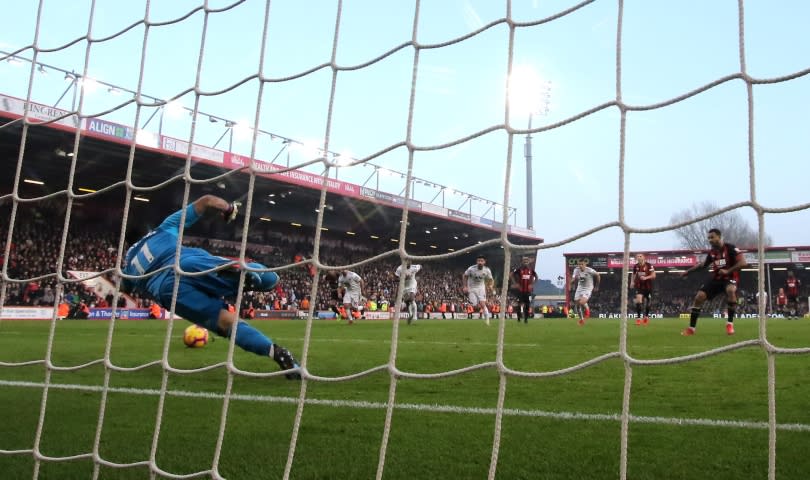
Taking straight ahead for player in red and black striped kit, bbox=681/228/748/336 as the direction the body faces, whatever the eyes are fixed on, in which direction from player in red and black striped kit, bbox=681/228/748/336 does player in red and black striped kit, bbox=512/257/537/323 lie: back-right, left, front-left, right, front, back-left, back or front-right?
right

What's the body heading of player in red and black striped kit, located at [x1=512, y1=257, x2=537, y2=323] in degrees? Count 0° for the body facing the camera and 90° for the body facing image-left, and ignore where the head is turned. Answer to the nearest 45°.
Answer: approximately 0°

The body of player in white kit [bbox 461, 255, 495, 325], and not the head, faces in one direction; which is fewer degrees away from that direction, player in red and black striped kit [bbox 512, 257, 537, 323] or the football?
the football

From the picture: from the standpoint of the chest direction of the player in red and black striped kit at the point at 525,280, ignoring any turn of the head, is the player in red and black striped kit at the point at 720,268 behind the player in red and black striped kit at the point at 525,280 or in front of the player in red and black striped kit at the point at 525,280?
in front

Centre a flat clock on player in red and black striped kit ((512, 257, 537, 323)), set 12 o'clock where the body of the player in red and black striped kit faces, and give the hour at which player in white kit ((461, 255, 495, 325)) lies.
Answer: The player in white kit is roughly at 2 o'clock from the player in red and black striped kit.

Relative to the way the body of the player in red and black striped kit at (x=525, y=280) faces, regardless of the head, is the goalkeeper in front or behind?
in front

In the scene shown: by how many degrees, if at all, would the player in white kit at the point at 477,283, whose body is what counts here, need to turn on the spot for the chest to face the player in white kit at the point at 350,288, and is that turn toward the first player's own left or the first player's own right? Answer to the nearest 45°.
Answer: approximately 90° to the first player's own right

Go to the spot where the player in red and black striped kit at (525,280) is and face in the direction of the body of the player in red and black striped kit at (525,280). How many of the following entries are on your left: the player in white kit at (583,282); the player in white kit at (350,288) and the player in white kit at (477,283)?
1

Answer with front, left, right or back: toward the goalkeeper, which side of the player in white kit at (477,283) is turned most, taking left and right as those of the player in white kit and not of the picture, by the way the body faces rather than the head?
front

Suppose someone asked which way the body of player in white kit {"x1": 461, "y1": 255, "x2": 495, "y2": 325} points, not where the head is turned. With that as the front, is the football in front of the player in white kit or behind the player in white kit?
in front

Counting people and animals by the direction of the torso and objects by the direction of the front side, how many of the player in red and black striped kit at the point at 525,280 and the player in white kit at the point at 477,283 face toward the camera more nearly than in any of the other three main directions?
2

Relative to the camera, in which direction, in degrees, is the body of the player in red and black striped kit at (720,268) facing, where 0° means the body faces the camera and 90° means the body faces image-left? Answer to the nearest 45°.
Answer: approximately 45°

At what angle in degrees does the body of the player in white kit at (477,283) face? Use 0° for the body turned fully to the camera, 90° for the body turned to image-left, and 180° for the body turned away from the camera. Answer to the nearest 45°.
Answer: approximately 0°

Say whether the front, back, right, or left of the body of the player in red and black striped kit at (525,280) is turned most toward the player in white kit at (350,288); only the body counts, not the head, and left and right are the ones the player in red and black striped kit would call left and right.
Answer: right
